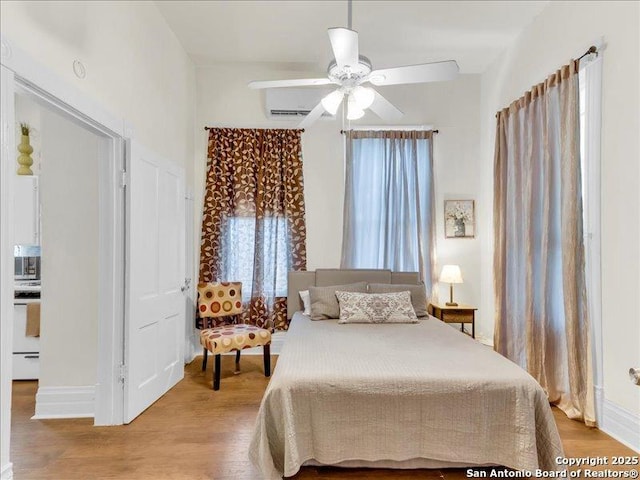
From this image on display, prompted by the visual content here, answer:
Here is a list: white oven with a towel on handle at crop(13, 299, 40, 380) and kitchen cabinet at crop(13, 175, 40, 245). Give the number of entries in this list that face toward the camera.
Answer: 2

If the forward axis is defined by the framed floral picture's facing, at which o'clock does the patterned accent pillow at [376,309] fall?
The patterned accent pillow is roughly at 1 o'clock from the framed floral picture.

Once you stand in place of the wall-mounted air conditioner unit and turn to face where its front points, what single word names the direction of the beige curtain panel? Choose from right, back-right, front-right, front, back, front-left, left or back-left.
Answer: front-left

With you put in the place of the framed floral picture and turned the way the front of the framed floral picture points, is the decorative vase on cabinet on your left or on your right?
on your right

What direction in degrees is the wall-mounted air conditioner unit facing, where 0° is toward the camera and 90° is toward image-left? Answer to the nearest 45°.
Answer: approximately 0°

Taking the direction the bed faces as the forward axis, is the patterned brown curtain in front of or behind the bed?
behind

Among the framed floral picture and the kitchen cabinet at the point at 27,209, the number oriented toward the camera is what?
2

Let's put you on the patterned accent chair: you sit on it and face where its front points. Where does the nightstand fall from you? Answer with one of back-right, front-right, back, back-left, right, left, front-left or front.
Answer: front-left
